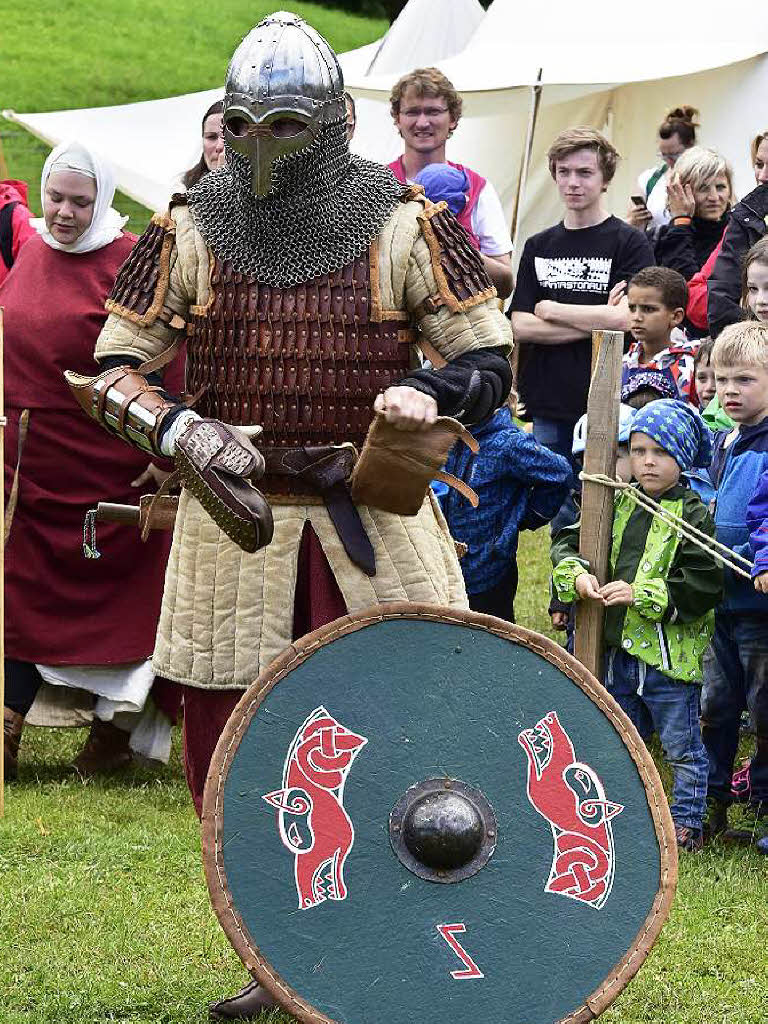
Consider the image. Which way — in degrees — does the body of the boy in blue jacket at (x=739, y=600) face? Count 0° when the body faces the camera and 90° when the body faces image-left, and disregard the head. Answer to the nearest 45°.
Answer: approximately 45°

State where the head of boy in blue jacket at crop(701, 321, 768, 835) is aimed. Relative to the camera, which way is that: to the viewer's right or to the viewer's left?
to the viewer's left

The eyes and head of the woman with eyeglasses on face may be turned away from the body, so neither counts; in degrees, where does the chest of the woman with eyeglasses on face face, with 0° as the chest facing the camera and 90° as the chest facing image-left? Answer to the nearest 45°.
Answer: approximately 45°

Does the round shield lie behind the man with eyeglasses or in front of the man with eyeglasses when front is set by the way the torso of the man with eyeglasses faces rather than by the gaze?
in front

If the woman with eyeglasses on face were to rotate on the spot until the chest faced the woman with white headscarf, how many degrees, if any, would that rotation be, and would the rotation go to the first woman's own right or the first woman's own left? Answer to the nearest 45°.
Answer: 0° — they already face them

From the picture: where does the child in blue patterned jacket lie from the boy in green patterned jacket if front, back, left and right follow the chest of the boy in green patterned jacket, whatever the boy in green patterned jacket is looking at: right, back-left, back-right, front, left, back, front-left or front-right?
right

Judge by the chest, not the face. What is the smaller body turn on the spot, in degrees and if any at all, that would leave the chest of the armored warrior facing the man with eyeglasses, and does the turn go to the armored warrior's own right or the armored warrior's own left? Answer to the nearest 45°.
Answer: approximately 180°
